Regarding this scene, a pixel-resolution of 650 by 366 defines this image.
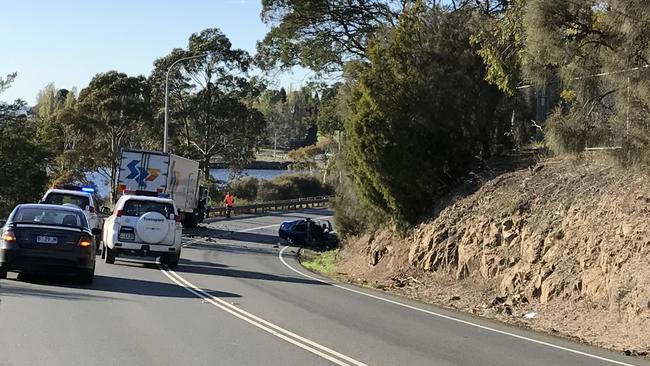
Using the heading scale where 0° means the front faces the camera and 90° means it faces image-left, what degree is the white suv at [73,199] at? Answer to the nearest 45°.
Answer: approximately 180°

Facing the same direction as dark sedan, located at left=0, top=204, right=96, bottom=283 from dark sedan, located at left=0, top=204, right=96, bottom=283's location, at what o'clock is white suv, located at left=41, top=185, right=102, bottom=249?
The white suv is roughly at 12 o'clock from the dark sedan.

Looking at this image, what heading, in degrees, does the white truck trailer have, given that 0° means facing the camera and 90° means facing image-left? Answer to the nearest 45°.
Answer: approximately 225°

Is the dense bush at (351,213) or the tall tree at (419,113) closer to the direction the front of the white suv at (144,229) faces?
the dense bush

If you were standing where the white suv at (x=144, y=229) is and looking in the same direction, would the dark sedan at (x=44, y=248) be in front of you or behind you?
behind

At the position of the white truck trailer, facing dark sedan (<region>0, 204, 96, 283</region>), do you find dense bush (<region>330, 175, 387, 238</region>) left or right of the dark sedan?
left

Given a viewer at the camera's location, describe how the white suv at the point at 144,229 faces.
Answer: facing away from the viewer

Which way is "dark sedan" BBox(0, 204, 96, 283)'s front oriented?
away from the camera

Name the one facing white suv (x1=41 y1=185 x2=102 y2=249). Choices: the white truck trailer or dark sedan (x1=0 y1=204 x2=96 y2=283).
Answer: the dark sedan

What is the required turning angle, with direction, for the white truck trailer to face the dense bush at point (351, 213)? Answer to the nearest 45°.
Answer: approximately 90° to its right

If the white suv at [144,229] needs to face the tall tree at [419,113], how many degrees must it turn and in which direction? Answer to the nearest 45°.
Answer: approximately 90° to its right

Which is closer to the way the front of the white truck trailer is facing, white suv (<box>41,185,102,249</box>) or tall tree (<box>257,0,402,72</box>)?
the tall tree

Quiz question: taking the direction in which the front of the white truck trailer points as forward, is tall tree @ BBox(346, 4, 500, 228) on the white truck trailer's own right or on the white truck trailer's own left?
on the white truck trailer's own right
